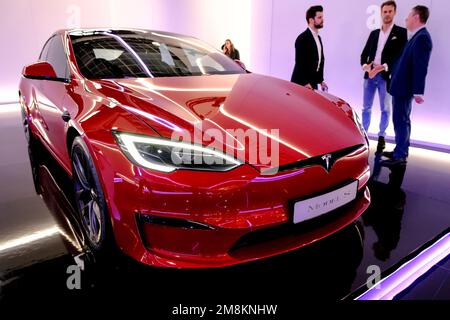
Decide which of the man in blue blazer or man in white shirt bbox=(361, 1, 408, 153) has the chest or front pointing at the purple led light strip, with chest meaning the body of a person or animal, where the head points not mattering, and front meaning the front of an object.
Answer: the man in white shirt

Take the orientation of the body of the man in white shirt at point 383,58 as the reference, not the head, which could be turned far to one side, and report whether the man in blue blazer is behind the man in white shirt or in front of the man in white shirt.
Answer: in front

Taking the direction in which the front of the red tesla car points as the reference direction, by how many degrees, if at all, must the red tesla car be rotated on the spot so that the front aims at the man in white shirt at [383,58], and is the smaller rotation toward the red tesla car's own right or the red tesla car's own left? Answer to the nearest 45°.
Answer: approximately 90° to the red tesla car's own left

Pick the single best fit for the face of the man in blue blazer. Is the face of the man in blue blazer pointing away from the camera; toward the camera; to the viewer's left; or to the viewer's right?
to the viewer's left

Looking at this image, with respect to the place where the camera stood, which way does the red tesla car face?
facing the viewer and to the right of the viewer

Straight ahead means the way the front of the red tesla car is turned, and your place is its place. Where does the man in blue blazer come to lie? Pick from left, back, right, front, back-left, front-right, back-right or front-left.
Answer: left

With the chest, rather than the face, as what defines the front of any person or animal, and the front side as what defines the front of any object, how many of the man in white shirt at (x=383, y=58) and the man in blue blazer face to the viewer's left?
1

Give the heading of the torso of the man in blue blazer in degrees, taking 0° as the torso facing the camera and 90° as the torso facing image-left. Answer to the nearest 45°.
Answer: approximately 90°

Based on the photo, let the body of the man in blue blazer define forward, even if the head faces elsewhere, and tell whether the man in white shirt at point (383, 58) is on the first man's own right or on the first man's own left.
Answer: on the first man's own right

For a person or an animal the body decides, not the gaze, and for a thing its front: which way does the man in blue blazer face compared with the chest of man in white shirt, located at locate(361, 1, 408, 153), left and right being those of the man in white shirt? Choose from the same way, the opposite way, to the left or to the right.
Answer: to the right
